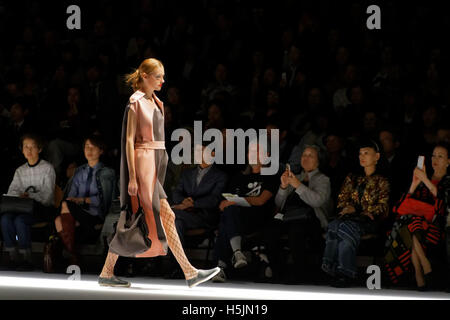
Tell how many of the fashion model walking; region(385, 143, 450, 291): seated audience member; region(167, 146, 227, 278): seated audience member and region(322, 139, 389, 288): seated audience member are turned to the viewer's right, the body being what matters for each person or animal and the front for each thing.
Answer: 1

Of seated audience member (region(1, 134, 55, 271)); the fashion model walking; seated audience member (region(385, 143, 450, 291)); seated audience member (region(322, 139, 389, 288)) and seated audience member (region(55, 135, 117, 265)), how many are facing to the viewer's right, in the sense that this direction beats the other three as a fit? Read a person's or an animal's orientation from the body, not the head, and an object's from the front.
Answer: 1

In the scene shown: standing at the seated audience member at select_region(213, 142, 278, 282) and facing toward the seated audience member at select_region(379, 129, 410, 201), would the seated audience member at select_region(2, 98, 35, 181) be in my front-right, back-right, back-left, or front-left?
back-left

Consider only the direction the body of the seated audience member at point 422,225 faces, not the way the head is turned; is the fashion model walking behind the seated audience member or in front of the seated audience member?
in front

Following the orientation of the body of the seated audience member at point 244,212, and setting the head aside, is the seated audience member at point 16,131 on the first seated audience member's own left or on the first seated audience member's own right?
on the first seated audience member's own right

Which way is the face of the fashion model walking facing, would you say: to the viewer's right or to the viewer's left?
to the viewer's right

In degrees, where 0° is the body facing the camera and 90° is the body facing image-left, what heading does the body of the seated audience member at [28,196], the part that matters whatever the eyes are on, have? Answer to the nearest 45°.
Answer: approximately 45°

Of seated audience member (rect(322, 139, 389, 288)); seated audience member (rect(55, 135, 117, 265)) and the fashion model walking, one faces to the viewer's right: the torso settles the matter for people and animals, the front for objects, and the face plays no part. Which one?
the fashion model walking

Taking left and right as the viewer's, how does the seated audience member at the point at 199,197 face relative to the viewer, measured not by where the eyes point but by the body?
facing the viewer and to the left of the viewer

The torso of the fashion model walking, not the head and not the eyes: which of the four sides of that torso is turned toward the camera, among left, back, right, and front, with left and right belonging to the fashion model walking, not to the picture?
right

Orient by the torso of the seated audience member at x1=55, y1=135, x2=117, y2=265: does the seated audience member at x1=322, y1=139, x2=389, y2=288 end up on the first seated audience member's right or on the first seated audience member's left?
on the first seated audience member's left
